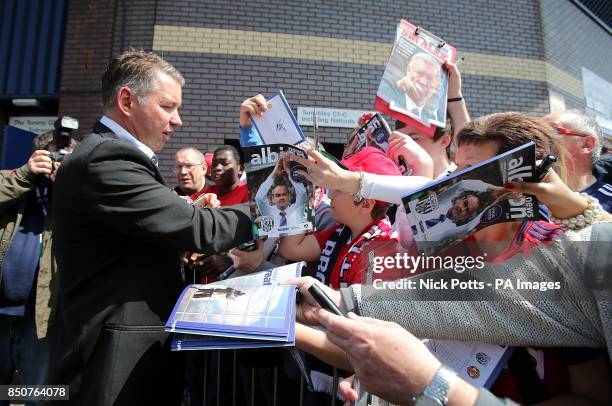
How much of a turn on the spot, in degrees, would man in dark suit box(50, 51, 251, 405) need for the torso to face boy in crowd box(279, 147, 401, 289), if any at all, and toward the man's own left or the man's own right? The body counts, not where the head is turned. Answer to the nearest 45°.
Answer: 0° — they already face them

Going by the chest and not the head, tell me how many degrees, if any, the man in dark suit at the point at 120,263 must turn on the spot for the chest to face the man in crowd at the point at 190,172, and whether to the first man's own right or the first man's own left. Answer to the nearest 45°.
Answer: approximately 90° to the first man's own left

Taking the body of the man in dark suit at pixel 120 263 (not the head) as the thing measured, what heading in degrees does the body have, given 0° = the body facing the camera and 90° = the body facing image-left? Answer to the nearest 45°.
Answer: approximately 270°
